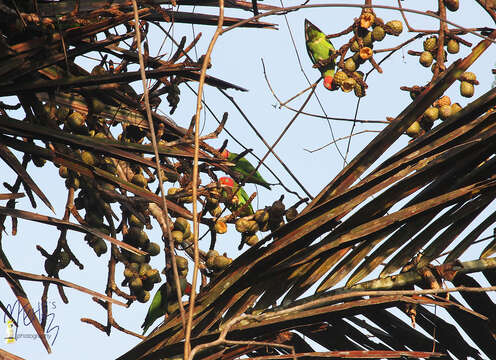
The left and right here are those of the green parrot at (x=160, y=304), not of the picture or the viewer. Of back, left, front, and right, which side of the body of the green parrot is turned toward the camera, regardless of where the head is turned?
right

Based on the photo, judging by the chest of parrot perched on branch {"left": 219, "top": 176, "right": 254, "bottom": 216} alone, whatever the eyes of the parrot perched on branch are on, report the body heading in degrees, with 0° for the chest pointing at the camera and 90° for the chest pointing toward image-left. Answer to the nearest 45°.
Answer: approximately 90°

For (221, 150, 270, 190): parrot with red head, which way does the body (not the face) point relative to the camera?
to the viewer's left

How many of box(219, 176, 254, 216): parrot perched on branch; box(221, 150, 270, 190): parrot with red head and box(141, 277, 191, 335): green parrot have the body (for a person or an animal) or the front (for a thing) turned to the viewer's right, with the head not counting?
1

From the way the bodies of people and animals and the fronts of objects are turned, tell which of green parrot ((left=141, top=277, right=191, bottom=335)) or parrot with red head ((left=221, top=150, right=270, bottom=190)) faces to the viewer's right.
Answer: the green parrot

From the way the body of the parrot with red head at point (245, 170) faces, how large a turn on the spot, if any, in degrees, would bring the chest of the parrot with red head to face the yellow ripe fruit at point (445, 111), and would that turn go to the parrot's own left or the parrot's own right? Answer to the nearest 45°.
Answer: approximately 135° to the parrot's own left

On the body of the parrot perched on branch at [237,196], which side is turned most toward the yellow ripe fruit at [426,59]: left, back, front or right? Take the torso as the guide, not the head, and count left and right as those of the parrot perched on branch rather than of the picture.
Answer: back

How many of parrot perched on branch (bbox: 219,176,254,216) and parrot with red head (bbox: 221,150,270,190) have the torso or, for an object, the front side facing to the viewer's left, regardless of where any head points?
2
